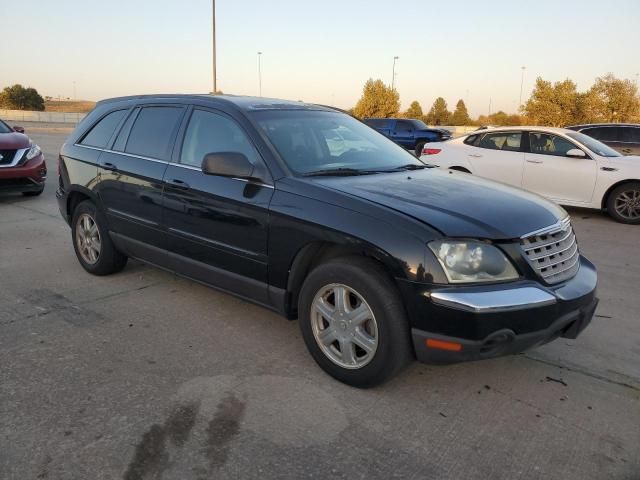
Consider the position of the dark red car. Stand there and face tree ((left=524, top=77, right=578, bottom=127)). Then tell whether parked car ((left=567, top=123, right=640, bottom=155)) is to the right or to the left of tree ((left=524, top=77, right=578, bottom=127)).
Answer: right

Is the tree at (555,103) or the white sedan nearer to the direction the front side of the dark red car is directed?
the white sedan

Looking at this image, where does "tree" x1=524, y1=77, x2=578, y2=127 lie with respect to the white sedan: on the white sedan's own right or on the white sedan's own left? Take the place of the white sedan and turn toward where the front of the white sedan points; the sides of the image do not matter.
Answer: on the white sedan's own left

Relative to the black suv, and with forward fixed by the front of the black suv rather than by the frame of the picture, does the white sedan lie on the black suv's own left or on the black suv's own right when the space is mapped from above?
on the black suv's own left

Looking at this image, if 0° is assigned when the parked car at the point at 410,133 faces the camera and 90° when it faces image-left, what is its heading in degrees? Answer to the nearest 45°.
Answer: approximately 315°

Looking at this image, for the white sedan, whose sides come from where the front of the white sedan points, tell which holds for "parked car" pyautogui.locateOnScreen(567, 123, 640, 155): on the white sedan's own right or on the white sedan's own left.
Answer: on the white sedan's own left

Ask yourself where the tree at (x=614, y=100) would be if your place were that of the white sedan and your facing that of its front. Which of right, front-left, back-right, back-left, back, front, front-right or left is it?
back-left

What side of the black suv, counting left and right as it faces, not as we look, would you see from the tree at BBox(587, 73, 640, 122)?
left

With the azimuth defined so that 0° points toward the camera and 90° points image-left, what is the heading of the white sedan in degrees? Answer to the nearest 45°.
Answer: approximately 315°

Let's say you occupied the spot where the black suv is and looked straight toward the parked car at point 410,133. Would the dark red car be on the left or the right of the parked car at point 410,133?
left

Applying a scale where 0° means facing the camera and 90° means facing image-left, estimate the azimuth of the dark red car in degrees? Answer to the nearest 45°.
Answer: approximately 315°

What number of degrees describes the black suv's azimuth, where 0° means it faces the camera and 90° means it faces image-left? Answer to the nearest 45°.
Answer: approximately 315°
